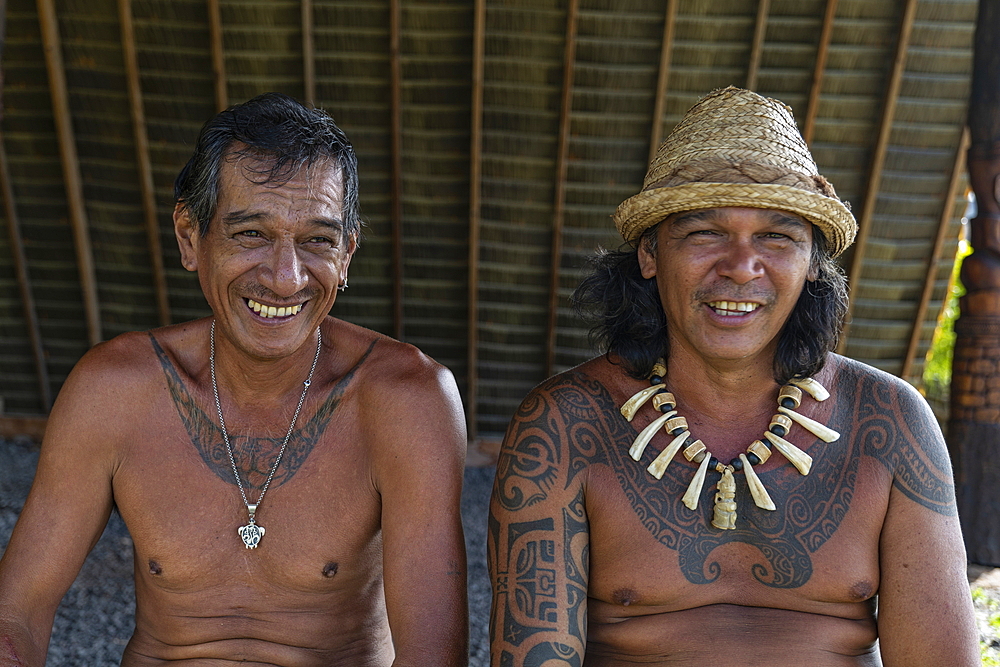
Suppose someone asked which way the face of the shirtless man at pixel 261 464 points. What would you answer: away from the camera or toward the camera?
toward the camera

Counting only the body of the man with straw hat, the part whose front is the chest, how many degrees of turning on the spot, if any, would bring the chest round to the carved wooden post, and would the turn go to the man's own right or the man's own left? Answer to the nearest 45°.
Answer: approximately 135° to the man's own left

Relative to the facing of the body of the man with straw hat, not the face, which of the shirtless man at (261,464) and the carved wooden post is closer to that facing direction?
the shirtless man

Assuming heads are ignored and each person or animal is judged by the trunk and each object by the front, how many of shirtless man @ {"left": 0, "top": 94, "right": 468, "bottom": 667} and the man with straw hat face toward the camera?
2

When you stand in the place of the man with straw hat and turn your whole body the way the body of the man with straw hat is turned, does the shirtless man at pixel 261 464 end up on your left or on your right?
on your right

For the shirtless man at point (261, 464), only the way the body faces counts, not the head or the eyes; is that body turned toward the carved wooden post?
no

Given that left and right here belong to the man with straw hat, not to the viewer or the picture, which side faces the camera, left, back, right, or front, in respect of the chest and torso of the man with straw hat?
front

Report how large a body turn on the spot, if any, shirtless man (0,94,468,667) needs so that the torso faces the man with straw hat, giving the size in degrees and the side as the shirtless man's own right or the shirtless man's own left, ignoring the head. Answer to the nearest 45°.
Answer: approximately 45° to the shirtless man's own left

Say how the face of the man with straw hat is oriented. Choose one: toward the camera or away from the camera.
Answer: toward the camera

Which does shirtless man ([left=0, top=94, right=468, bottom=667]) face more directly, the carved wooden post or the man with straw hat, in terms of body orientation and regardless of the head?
the man with straw hat

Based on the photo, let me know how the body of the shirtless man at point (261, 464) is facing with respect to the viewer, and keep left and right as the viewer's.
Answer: facing the viewer

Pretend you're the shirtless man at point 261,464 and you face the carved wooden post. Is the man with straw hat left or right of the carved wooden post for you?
right
